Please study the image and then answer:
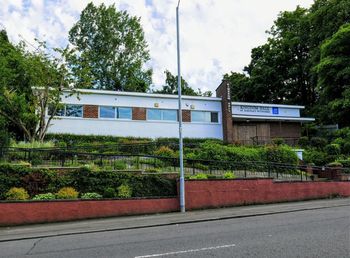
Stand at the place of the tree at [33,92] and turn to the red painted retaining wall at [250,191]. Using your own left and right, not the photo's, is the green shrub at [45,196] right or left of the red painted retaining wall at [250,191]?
right

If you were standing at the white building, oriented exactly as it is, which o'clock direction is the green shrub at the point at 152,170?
The green shrub is roughly at 12 o'clock from the white building.

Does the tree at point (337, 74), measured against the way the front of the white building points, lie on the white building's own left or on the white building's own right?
on the white building's own left

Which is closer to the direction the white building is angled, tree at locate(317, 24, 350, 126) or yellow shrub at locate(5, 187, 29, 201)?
the yellow shrub

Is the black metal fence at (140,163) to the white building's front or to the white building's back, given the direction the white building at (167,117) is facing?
to the front

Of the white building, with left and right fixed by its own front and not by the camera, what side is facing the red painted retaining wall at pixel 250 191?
front

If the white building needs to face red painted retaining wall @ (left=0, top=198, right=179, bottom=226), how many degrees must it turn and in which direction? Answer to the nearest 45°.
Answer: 0° — it already faces it

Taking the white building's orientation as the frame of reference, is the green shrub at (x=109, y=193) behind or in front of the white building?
in front

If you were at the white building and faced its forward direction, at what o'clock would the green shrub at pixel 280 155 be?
The green shrub is roughly at 10 o'clock from the white building.

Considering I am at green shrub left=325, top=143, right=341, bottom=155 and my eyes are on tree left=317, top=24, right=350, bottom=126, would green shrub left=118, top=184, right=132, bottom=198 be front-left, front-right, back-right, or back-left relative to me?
back-left

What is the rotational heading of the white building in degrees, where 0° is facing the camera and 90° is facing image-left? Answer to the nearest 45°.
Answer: approximately 0°

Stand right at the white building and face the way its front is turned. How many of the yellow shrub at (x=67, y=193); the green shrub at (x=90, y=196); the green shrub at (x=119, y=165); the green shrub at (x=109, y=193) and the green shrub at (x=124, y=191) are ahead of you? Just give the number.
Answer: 5

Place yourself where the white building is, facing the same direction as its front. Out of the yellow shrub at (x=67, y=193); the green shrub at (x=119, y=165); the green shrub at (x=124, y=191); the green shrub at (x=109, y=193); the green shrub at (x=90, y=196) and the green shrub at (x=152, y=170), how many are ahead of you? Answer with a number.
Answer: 6

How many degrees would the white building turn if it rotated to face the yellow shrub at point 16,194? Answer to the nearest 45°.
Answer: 0° — it already faces it
